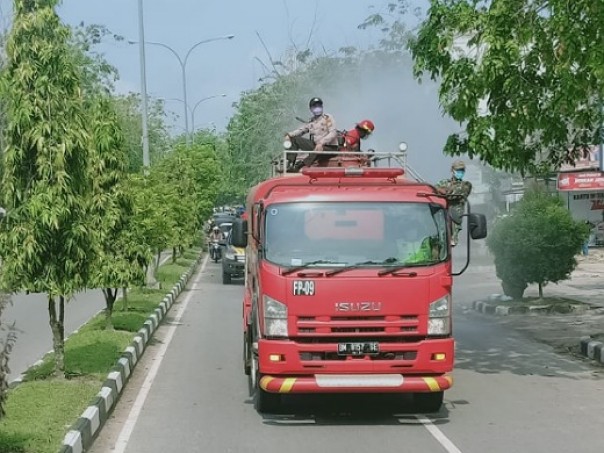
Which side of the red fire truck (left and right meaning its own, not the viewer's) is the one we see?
front

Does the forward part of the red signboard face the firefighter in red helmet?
yes

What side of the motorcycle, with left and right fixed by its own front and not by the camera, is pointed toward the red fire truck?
front

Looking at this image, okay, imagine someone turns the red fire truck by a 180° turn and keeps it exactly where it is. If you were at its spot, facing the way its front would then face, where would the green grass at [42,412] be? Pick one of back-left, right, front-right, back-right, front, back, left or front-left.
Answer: left

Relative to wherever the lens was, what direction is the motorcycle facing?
facing the viewer

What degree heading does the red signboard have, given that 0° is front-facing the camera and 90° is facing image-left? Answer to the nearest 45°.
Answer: approximately 0°

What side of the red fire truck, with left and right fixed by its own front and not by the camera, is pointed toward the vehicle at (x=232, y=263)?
back

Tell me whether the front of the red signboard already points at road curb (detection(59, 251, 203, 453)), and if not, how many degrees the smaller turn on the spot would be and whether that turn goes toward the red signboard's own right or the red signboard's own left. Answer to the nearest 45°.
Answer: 0° — it already faces it

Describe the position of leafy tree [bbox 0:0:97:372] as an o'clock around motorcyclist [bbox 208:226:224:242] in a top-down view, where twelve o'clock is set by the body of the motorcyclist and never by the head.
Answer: The leafy tree is roughly at 12 o'clock from the motorcyclist.

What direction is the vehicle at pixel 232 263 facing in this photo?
toward the camera

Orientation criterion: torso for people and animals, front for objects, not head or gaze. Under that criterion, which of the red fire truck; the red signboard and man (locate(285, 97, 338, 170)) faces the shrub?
the red signboard

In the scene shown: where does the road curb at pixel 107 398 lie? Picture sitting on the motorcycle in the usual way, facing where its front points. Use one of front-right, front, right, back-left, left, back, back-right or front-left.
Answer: front
